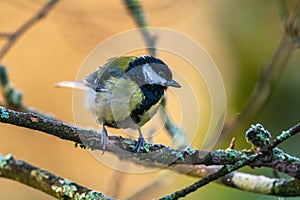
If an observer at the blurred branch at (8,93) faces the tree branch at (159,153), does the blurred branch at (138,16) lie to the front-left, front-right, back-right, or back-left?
front-left

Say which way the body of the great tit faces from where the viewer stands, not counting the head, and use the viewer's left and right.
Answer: facing the viewer and to the right of the viewer
